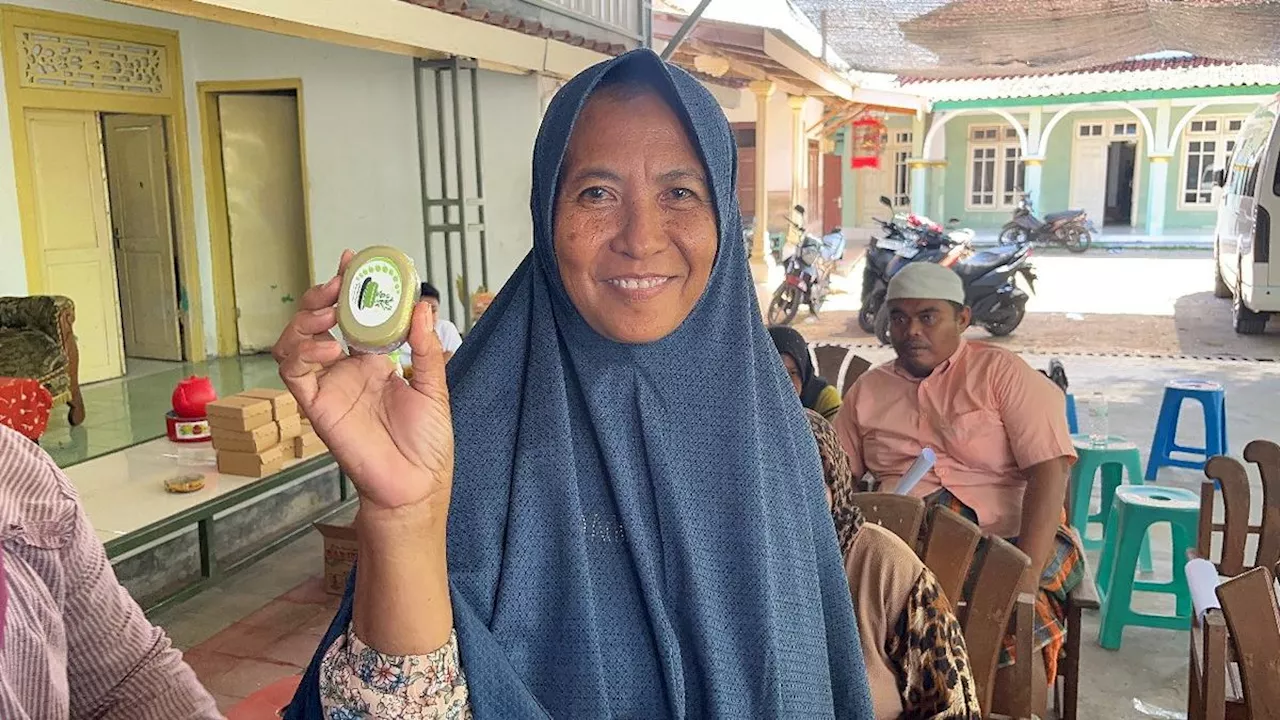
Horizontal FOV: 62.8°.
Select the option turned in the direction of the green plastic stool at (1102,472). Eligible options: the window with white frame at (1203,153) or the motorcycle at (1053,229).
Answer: the window with white frame

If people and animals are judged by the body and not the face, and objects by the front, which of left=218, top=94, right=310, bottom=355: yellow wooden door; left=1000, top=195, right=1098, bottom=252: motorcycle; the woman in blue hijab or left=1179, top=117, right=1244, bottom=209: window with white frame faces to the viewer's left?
the motorcycle

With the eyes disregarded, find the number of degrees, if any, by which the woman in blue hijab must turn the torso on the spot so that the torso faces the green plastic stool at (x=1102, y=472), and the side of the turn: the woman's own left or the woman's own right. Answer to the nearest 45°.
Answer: approximately 135° to the woman's own left

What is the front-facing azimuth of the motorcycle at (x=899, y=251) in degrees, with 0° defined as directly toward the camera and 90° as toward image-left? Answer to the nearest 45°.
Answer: approximately 45°

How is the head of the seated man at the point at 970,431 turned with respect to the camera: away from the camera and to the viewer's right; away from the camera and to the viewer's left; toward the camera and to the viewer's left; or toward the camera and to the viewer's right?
toward the camera and to the viewer's left

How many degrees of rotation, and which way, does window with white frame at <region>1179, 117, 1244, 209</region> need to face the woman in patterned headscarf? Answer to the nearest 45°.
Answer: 0° — it already faces them

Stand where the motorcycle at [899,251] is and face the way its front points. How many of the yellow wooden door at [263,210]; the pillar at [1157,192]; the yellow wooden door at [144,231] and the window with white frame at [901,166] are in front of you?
2

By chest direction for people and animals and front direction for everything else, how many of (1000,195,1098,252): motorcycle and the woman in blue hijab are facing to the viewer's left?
1

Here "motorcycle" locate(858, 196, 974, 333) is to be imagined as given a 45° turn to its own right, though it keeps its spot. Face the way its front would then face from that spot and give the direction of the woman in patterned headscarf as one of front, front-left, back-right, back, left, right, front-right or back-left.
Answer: left

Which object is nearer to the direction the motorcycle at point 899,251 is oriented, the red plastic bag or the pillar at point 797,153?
the red plastic bag

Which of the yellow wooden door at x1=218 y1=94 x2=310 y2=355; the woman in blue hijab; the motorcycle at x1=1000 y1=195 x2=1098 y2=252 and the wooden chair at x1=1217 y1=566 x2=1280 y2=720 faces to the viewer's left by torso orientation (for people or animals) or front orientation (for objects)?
the motorcycle

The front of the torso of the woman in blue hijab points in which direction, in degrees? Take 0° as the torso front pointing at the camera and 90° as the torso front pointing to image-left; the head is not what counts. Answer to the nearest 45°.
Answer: approximately 0°
